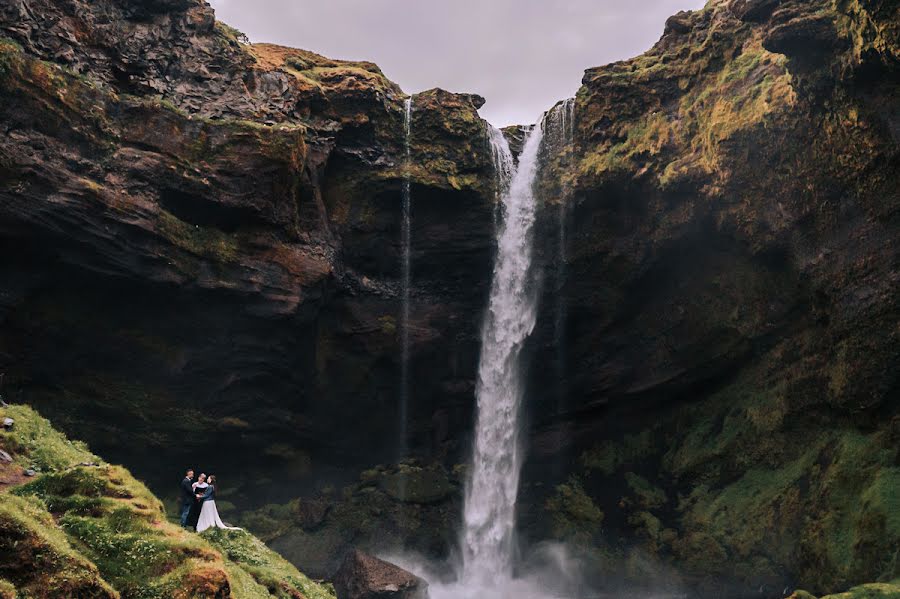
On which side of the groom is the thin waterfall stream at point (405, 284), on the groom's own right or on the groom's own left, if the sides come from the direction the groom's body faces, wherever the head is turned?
on the groom's own left

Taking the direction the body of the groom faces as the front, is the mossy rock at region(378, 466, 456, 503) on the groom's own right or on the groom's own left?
on the groom's own left

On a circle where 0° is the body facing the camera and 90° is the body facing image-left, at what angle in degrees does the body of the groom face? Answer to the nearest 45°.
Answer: approximately 270°

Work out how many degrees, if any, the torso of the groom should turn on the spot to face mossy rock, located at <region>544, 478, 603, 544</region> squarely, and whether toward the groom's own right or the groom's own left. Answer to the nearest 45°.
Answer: approximately 45° to the groom's own left
